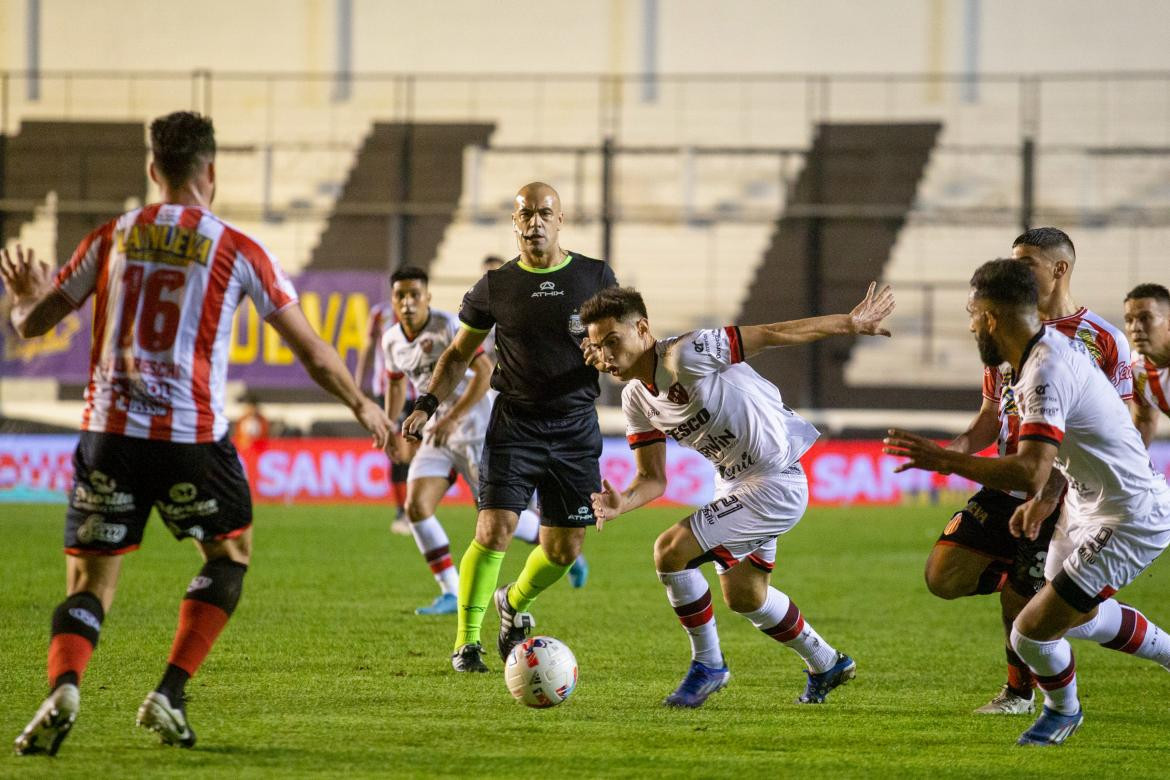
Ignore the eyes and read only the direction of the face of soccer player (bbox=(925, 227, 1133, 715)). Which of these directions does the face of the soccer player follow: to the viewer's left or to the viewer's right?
to the viewer's left

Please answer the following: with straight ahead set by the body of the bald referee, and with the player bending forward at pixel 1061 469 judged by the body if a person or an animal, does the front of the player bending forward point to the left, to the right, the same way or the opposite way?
to the right

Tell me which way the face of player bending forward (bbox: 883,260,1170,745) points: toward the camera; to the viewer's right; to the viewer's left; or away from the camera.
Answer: to the viewer's left

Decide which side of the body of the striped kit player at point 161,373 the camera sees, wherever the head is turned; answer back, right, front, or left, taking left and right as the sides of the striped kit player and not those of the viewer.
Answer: back
